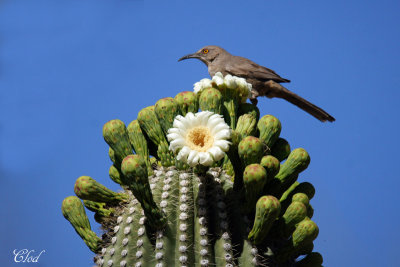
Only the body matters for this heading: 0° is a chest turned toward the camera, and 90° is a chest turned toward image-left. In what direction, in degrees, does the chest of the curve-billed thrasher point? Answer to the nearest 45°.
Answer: approximately 90°
